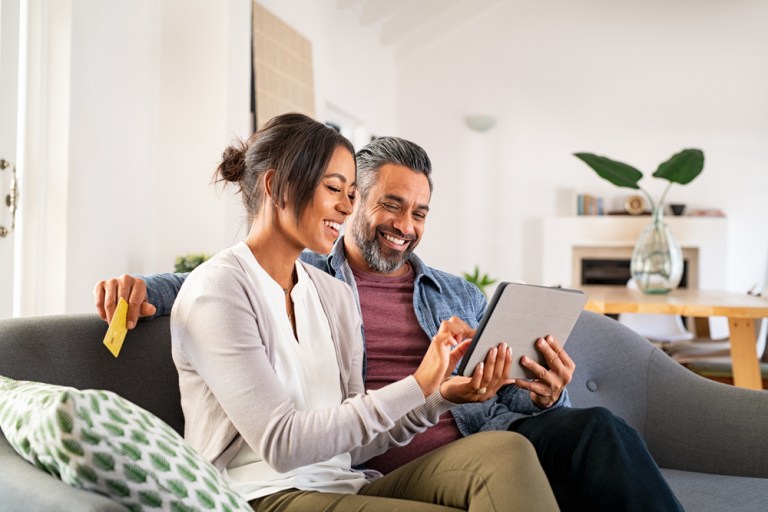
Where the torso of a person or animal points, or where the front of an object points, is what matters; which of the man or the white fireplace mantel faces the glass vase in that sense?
the white fireplace mantel

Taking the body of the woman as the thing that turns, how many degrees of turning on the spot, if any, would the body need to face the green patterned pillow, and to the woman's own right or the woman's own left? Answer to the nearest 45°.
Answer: approximately 90° to the woman's own right

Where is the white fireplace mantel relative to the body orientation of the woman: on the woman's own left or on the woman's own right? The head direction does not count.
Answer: on the woman's own left

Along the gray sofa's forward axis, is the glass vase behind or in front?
behind

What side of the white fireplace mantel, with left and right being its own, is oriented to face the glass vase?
front

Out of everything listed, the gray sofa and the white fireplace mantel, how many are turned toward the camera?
2

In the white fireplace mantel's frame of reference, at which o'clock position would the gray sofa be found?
The gray sofa is roughly at 12 o'clock from the white fireplace mantel.

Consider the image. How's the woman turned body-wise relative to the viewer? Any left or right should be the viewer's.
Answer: facing the viewer and to the right of the viewer

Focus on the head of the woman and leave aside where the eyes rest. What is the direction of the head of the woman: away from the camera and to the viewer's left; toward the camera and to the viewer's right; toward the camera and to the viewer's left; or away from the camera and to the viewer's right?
toward the camera and to the viewer's right

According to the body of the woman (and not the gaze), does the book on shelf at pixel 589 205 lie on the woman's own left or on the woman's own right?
on the woman's own left

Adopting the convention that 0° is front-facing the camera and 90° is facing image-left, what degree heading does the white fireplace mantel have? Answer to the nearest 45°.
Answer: approximately 0°

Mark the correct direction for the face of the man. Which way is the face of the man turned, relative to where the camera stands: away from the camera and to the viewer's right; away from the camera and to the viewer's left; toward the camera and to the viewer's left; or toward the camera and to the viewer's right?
toward the camera and to the viewer's right

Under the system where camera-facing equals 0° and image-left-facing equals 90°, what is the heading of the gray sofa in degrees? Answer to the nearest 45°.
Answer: approximately 0°
